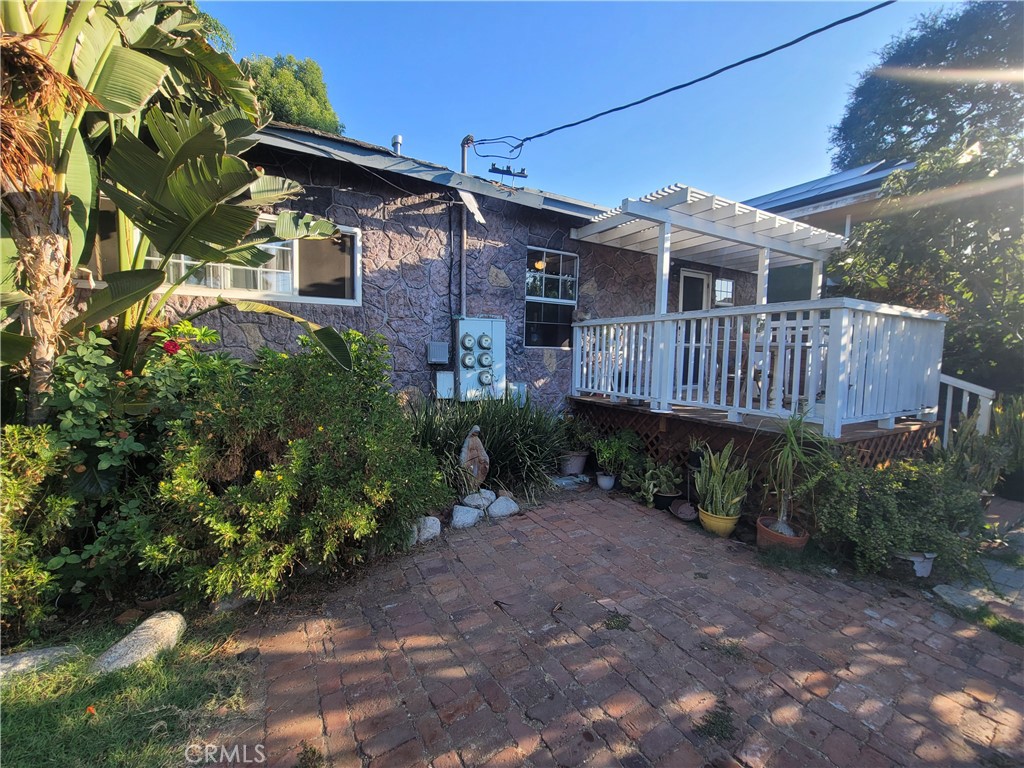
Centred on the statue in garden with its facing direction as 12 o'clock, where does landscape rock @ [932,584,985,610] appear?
The landscape rock is roughly at 10 o'clock from the statue in garden.

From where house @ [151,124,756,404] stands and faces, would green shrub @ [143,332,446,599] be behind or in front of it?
in front

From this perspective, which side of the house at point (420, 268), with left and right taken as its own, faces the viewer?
front

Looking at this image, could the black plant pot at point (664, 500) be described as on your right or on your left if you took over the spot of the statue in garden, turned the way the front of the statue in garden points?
on your left

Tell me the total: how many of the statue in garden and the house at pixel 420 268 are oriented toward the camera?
2

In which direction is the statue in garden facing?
toward the camera

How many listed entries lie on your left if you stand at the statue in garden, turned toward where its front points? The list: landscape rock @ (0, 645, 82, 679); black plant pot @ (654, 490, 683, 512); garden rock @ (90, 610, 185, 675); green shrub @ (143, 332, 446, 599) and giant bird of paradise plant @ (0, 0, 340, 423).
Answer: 1

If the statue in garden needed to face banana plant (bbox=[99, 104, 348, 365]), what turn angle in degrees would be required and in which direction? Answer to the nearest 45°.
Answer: approximately 45° to its right

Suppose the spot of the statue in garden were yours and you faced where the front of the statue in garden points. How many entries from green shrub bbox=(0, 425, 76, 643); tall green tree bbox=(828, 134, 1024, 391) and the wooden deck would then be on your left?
2

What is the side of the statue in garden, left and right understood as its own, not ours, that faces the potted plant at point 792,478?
left

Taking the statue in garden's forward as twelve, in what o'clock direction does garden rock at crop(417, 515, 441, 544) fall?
The garden rock is roughly at 1 o'clock from the statue in garden.

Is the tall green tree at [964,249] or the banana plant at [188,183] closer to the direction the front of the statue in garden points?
the banana plant

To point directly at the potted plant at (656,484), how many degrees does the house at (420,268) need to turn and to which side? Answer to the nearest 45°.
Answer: approximately 45° to its left

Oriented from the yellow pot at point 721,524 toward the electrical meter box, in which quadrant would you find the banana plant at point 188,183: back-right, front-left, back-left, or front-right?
front-left

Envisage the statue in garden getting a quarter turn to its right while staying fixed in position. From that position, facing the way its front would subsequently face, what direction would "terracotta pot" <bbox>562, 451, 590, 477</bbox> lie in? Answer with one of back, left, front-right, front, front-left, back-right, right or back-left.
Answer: back-right
